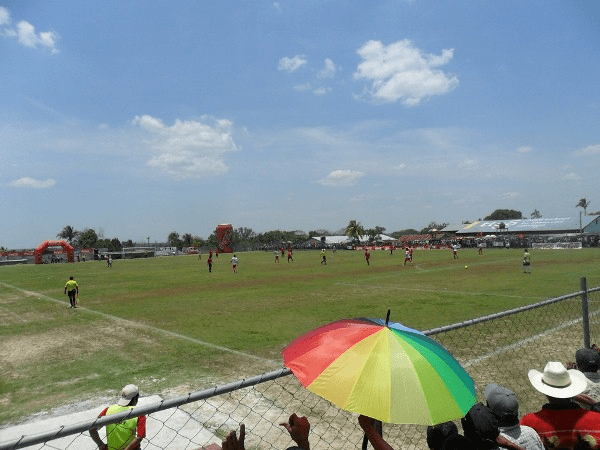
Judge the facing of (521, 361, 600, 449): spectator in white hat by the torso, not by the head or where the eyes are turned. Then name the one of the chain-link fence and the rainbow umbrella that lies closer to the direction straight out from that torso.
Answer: the chain-link fence

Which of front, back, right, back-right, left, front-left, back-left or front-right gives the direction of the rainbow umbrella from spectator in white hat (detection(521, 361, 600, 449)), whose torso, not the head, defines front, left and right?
back-left

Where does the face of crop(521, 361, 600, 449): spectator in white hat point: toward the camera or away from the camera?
away from the camera

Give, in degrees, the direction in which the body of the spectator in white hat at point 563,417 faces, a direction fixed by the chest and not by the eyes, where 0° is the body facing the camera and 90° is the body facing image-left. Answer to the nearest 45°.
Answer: approximately 180°
